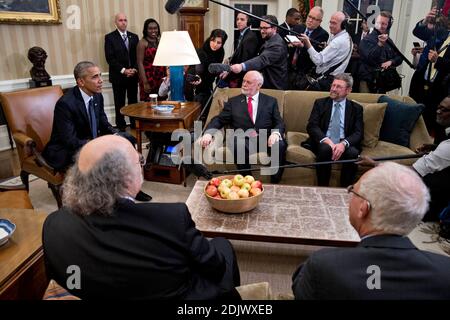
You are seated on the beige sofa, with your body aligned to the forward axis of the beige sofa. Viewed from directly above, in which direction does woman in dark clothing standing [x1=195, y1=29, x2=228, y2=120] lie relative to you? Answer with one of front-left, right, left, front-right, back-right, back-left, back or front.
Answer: back-right

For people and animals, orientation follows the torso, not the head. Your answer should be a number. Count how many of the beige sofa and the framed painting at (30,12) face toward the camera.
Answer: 2

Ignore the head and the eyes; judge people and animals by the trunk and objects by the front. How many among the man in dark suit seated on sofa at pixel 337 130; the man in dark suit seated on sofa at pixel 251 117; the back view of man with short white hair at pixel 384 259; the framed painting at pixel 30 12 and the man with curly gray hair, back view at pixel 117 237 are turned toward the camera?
3

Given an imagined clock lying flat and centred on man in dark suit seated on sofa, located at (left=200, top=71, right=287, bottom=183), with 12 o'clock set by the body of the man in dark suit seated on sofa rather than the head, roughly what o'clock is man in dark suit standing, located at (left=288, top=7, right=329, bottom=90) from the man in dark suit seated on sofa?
The man in dark suit standing is roughly at 7 o'clock from the man in dark suit seated on sofa.

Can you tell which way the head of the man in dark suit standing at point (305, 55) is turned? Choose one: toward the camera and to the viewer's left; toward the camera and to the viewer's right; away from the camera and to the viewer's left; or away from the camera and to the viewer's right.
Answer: toward the camera and to the viewer's left

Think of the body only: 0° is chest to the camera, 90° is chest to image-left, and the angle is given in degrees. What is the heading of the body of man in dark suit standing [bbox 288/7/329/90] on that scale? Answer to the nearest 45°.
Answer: approximately 45°

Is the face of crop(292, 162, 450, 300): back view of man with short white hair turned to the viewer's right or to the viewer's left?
to the viewer's left

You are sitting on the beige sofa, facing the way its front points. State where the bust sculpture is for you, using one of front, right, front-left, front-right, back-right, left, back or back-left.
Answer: right

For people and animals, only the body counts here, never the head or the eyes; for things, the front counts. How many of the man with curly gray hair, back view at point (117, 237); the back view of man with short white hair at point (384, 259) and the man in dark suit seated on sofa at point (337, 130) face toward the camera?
1
